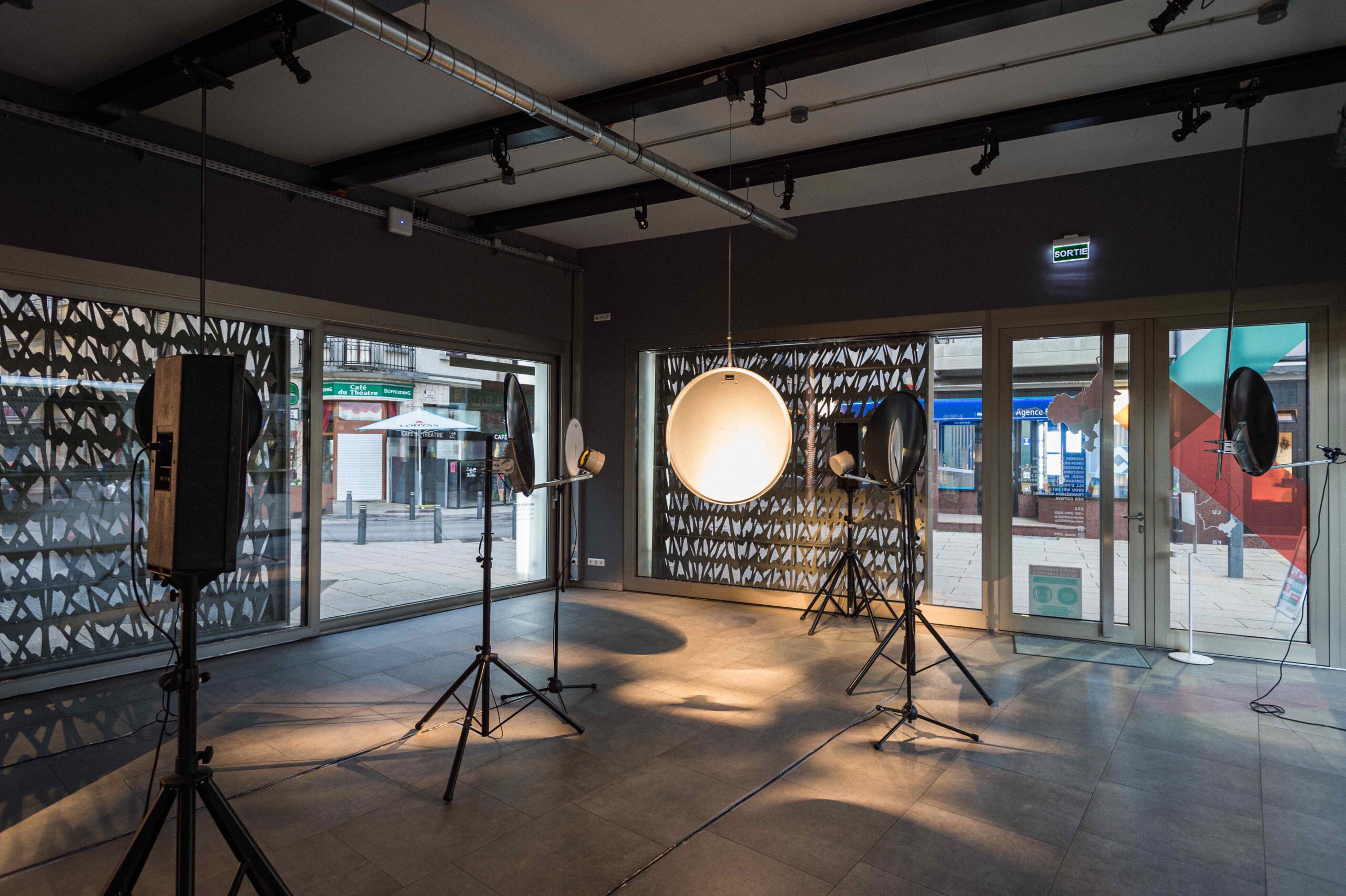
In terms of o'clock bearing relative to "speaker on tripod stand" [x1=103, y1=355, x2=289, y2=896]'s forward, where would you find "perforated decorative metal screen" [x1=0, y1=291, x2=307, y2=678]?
The perforated decorative metal screen is roughly at 10 o'clock from the speaker on tripod stand.

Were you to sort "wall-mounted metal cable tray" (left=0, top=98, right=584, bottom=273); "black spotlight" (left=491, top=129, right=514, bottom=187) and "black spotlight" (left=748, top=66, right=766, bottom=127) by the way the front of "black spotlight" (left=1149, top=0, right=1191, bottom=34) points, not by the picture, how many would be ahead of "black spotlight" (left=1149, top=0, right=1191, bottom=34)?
3

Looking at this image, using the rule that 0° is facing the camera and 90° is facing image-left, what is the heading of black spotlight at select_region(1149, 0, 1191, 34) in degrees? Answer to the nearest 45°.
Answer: approximately 90°

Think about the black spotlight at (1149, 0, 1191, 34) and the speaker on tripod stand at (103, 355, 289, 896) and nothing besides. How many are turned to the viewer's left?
1

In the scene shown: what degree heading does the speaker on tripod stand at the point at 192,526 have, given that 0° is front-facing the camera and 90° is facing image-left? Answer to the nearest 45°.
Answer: approximately 225°

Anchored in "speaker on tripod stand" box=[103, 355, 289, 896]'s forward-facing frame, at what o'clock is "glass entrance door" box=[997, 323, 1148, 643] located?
The glass entrance door is roughly at 1 o'clock from the speaker on tripod stand.

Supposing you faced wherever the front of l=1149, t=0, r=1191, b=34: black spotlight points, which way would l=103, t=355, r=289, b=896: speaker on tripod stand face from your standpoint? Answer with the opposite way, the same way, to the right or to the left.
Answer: to the right

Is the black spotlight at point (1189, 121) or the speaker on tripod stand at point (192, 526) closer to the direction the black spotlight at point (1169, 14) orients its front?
the speaker on tripod stand

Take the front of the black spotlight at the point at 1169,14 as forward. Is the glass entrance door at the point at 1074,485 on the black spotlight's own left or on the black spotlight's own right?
on the black spotlight's own right

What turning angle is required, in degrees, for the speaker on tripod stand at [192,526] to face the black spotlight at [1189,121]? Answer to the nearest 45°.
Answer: approximately 45° to its right

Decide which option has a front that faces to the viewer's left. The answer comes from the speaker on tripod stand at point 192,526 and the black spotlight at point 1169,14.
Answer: the black spotlight

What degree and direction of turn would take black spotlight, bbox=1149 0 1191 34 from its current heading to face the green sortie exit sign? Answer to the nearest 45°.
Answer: approximately 90° to its right

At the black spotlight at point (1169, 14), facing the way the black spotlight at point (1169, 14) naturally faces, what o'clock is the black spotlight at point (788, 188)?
the black spotlight at point (788, 188) is roughly at 1 o'clock from the black spotlight at point (1169, 14).

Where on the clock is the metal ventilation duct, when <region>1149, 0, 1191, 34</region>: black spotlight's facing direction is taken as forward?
The metal ventilation duct is roughly at 11 o'clock from the black spotlight.
